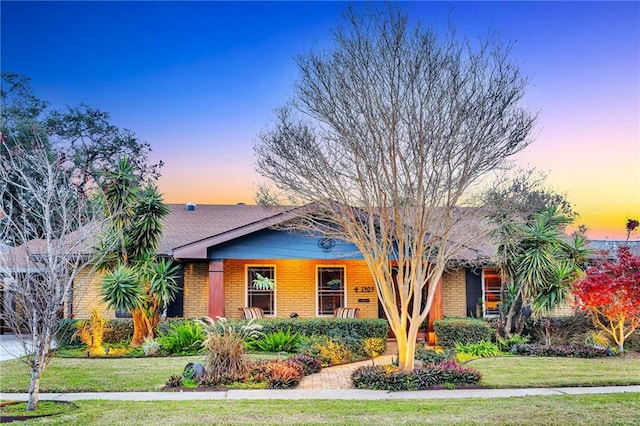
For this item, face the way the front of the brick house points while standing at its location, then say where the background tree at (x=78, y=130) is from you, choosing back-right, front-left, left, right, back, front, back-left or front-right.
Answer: back-right

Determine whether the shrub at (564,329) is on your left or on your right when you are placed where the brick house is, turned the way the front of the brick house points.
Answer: on your left

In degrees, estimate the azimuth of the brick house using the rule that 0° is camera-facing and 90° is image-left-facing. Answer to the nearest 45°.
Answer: approximately 0°

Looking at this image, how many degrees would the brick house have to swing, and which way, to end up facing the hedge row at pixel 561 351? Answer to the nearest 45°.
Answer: approximately 45° to its left

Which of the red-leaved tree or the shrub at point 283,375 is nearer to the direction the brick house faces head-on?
the shrub

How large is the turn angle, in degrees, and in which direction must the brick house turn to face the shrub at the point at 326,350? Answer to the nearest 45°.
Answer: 0° — it already faces it

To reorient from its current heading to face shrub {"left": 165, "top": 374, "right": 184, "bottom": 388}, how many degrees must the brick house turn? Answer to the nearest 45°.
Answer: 0° — it already faces it

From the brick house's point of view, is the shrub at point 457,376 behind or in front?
in front

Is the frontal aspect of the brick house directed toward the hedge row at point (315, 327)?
yes

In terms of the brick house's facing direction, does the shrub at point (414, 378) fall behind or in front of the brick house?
in front

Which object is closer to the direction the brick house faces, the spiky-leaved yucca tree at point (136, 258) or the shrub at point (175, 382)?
the shrub

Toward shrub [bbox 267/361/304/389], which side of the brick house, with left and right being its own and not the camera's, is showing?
front

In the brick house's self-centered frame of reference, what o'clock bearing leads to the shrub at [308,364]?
The shrub is roughly at 12 o'clock from the brick house.

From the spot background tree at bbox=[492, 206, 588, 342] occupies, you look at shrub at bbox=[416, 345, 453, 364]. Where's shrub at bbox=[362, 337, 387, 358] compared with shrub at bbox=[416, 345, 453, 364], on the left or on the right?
right
